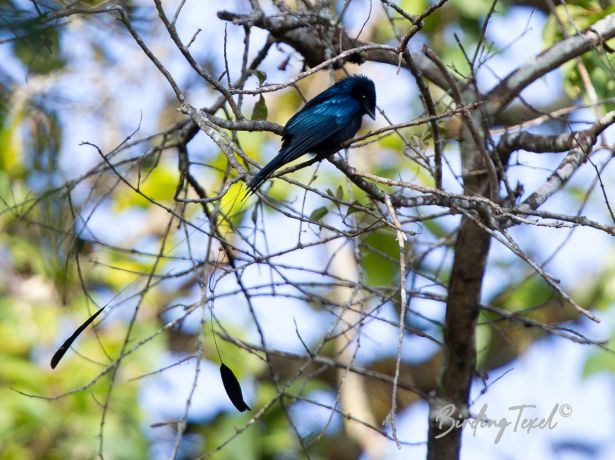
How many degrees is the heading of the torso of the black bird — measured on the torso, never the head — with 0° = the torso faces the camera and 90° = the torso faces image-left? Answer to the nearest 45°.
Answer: approximately 270°
